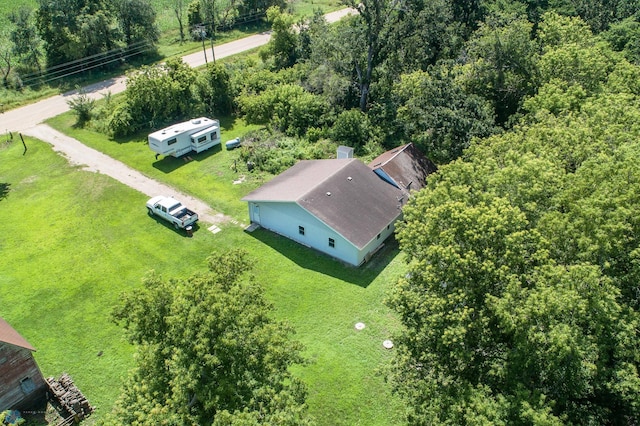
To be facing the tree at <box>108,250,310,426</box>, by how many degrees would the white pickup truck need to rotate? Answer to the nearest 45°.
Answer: approximately 135° to its left

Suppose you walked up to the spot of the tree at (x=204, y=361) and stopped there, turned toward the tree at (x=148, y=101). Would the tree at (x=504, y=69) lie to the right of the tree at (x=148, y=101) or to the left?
right

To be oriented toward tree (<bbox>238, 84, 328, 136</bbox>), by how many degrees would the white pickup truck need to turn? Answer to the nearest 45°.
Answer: approximately 90° to its right

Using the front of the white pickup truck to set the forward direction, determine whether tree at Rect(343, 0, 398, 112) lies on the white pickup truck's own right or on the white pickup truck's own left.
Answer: on the white pickup truck's own right

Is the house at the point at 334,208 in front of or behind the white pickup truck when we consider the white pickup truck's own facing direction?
behind

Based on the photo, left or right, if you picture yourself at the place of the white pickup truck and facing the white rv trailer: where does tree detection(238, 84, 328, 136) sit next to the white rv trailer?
right

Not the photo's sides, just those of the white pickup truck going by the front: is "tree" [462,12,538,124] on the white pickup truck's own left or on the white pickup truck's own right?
on the white pickup truck's own right

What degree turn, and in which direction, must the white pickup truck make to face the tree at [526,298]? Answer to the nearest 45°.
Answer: approximately 180°

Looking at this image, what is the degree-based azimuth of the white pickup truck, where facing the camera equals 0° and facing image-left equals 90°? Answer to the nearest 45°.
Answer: approximately 135°

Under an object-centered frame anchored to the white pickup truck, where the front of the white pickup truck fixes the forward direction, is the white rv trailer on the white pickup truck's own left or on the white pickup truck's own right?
on the white pickup truck's own right
